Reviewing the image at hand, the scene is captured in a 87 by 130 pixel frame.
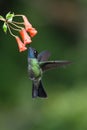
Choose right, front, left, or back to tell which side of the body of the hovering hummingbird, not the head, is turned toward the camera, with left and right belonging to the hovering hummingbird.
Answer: left
